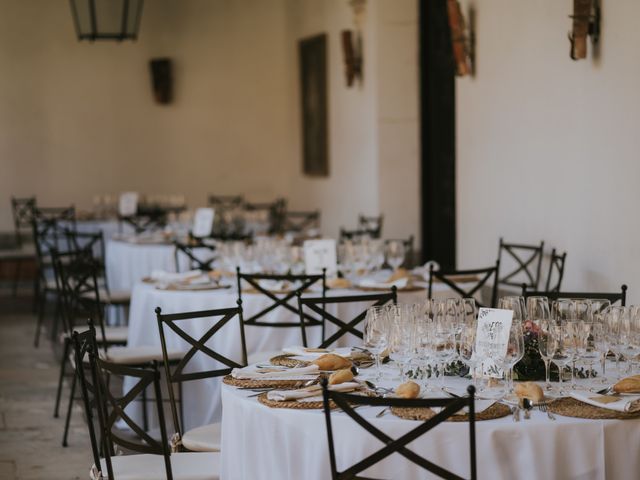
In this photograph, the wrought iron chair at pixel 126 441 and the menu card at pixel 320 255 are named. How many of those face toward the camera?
1

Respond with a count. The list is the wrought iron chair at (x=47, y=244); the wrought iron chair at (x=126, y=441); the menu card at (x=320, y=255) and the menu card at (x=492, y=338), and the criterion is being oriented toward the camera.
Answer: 2

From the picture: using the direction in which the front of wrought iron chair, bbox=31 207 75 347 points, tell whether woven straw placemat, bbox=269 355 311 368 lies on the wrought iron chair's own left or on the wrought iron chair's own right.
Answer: on the wrought iron chair's own right

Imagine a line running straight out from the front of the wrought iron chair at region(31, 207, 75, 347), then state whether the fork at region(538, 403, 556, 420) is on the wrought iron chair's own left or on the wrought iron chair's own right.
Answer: on the wrought iron chair's own right

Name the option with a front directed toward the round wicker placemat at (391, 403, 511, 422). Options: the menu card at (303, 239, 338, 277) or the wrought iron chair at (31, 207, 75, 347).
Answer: the menu card

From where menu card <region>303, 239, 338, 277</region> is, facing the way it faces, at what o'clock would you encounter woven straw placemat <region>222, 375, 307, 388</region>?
The woven straw placemat is roughly at 12 o'clock from the menu card.

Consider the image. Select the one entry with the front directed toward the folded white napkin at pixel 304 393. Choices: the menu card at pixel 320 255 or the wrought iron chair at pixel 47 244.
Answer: the menu card

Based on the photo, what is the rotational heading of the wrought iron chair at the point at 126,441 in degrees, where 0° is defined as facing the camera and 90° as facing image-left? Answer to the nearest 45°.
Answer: approximately 225°

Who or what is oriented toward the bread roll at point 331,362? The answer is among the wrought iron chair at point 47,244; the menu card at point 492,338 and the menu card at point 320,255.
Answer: the menu card at point 320,255

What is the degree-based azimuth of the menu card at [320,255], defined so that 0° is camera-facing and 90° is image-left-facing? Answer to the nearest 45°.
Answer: approximately 0°

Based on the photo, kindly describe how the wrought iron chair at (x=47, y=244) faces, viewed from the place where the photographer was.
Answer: facing away from the viewer and to the right of the viewer

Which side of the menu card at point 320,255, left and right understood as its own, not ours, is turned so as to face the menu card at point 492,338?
front
